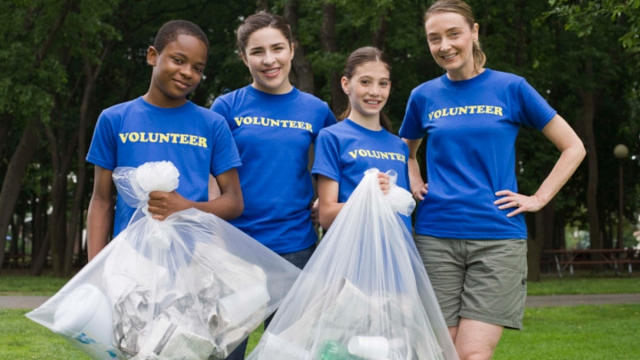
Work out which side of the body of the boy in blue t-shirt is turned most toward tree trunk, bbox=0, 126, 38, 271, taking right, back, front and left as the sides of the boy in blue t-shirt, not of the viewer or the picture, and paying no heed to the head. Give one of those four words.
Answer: back

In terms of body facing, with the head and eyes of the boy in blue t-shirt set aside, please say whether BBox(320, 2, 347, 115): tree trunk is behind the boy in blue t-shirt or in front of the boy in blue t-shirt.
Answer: behind

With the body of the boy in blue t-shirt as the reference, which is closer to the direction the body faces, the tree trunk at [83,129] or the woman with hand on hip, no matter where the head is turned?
the woman with hand on hip

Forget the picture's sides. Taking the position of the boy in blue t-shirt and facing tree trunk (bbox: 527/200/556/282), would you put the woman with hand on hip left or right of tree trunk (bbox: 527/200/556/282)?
right

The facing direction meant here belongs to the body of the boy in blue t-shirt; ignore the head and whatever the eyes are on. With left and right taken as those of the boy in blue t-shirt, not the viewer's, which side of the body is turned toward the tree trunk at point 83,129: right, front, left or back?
back

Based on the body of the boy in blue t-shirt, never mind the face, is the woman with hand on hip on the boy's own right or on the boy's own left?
on the boy's own left

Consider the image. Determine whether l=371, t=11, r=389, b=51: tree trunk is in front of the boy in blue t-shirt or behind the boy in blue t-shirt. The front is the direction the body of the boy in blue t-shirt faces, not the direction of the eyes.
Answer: behind

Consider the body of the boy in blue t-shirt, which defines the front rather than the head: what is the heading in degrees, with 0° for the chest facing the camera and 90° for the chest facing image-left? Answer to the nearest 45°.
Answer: approximately 0°

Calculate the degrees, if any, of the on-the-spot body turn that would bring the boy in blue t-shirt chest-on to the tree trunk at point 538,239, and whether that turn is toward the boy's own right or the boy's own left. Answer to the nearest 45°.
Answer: approximately 135° to the boy's own left

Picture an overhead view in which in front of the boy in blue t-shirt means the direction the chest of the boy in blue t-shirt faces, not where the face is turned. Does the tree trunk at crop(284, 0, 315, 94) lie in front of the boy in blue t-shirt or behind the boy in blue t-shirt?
behind
